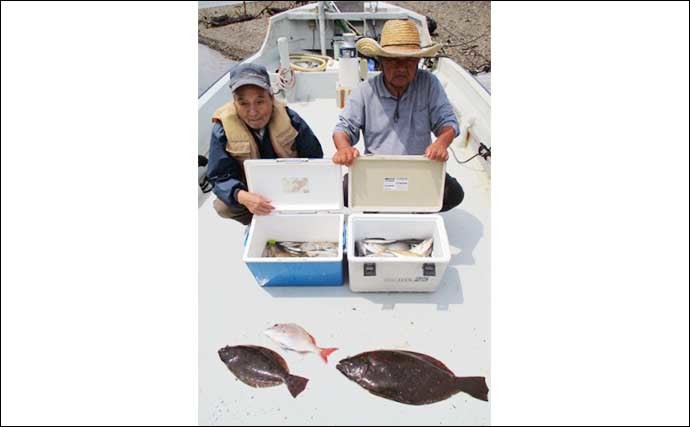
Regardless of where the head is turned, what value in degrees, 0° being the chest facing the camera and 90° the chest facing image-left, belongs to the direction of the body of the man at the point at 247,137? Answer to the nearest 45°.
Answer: approximately 0°

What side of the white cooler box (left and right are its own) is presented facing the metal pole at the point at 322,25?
back

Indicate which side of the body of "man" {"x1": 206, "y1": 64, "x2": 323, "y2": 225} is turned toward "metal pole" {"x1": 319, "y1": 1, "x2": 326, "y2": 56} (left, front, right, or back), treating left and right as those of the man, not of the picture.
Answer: back

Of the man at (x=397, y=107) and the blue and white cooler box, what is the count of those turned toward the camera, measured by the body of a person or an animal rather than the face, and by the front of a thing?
2
